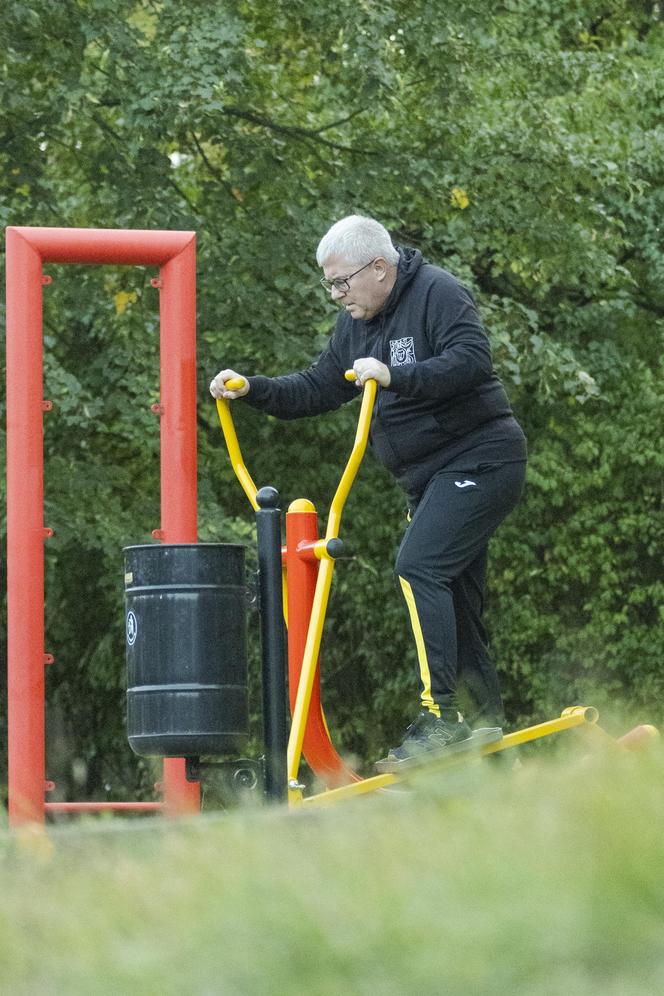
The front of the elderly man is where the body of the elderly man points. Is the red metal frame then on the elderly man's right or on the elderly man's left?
on the elderly man's right

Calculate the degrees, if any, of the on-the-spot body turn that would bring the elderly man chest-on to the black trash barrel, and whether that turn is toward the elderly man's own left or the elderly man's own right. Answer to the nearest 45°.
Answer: approximately 45° to the elderly man's own right

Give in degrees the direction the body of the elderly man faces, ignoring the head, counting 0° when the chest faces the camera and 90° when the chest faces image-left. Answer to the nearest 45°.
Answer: approximately 45°
